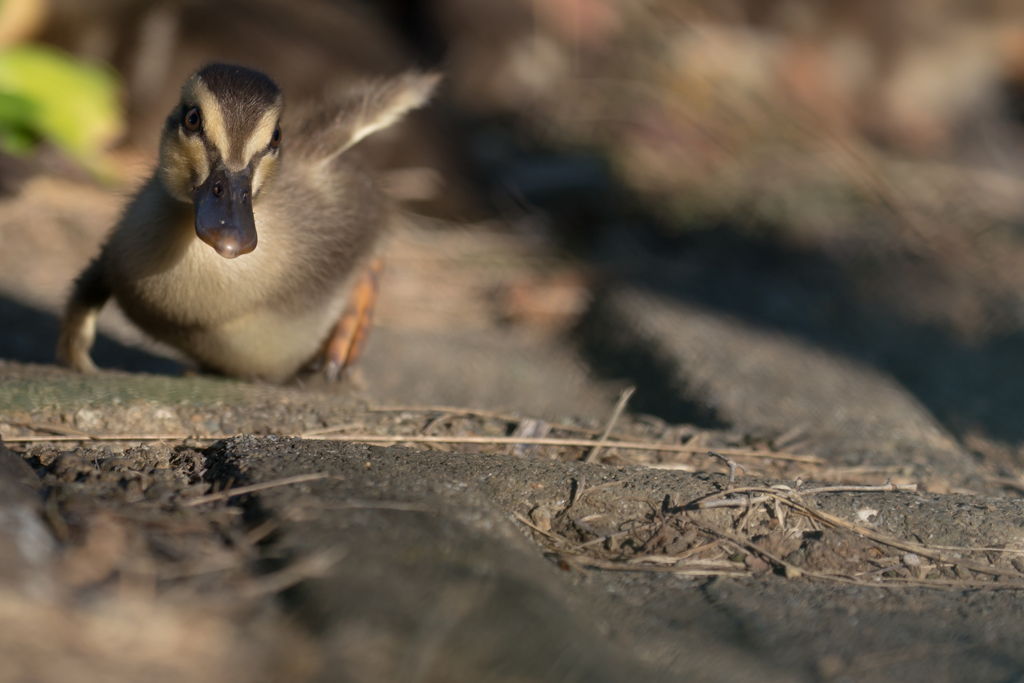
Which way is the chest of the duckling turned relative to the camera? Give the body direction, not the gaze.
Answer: toward the camera

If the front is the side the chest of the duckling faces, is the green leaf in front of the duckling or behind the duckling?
behind
